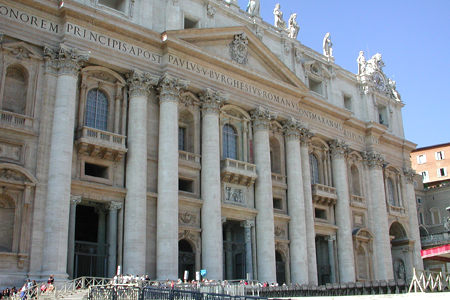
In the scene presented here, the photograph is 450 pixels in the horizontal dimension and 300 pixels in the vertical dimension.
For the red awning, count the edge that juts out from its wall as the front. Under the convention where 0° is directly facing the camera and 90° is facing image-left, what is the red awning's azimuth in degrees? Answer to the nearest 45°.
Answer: approximately 45°

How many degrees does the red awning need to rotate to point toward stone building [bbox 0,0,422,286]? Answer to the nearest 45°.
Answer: approximately 45° to its right

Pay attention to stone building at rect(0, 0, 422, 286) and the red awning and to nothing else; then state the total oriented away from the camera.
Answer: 0

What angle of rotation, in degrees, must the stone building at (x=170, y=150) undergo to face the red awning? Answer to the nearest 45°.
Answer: approximately 45° to its left

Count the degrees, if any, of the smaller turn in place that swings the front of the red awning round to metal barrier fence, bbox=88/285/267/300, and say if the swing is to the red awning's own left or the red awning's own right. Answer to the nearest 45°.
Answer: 0° — it already faces it
